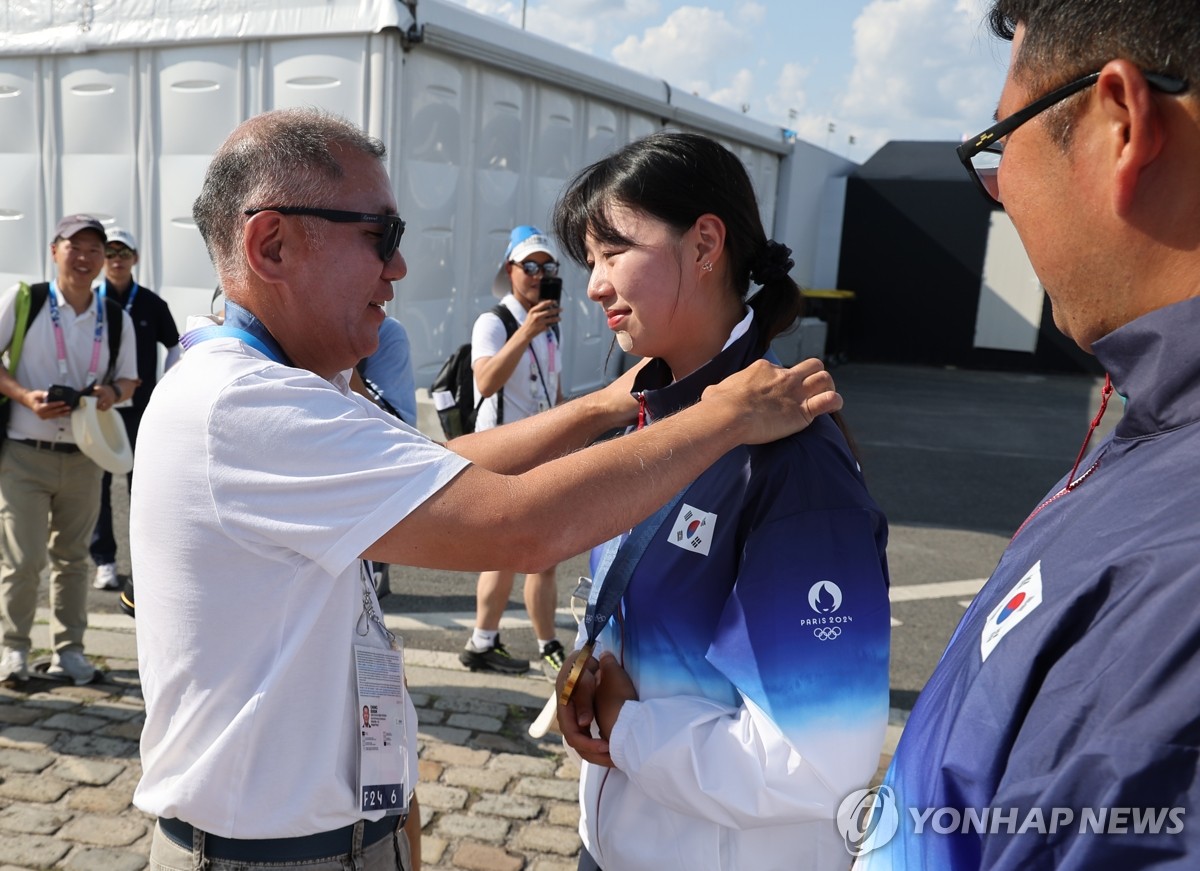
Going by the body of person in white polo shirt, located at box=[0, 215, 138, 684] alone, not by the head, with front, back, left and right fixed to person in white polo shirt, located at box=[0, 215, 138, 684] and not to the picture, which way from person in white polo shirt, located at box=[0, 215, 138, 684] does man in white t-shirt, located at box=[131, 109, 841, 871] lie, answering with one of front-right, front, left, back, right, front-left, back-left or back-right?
front

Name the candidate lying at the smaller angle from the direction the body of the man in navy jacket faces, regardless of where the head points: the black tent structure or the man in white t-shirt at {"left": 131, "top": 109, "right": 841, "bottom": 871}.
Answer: the man in white t-shirt

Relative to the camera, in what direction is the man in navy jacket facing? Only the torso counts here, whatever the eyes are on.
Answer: to the viewer's left

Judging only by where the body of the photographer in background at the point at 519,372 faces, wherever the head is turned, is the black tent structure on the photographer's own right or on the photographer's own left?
on the photographer's own left

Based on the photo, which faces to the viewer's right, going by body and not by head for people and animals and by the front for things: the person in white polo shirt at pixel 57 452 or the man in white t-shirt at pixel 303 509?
the man in white t-shirt at pixel 303 509

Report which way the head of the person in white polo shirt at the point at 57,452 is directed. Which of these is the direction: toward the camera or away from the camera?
toward the camera

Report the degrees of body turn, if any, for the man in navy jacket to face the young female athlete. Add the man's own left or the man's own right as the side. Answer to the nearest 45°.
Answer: approximately 45° to the man's own right

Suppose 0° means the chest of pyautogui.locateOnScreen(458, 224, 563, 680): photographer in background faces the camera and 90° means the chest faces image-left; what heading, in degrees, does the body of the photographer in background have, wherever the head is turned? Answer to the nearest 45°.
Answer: approximately 315°

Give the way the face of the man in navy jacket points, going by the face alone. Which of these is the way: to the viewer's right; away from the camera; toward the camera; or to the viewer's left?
to the viewer's left

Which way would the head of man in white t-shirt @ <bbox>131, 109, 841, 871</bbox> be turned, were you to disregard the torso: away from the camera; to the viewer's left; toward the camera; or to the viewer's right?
to the viewer's right

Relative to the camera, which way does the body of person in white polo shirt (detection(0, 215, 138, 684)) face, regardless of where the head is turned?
toward the camera

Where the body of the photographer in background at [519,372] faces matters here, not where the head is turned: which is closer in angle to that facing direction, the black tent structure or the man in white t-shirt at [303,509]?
the man in white t-shirt

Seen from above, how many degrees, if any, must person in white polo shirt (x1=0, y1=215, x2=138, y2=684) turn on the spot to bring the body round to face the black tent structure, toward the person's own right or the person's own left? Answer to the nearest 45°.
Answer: approximately 135° to the person's own left

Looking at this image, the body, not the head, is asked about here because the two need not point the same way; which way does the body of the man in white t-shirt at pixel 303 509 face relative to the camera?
to the viewer's right

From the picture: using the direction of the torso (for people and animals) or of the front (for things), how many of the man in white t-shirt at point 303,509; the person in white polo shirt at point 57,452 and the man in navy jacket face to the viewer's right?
1
